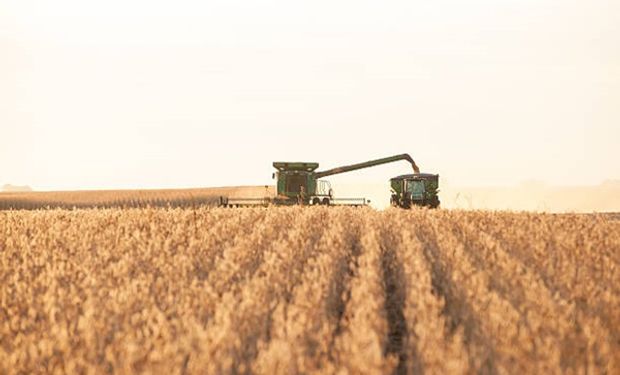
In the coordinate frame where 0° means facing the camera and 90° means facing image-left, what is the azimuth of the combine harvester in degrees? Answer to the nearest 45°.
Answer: approximately 0°
